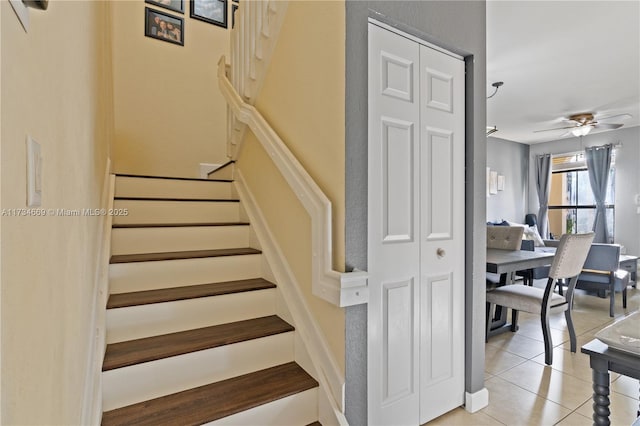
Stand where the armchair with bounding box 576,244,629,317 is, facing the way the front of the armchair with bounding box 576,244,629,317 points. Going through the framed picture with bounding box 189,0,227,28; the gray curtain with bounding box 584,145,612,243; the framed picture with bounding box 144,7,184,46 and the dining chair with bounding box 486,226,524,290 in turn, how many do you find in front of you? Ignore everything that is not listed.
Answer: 3

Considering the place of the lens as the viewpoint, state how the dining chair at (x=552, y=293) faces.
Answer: facing away from the viewer and to the left of the viewer

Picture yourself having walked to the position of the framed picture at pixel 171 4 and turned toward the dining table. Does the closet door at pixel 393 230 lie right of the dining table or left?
right

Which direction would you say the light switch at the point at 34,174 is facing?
to the viewer's right

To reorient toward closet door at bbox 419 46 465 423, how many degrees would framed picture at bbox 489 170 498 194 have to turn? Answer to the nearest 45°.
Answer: approximately 45° to its right

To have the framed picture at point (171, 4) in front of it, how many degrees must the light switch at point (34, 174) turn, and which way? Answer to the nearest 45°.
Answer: approximately 90° to its left
